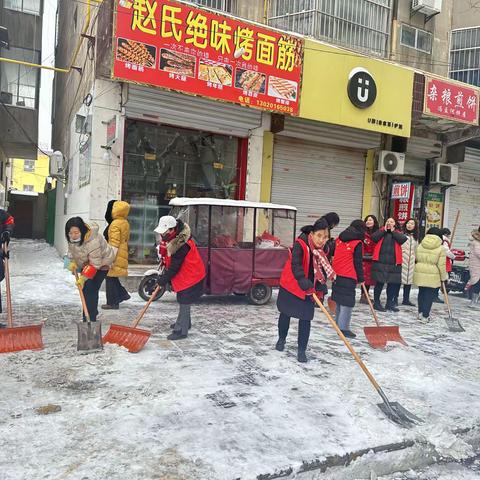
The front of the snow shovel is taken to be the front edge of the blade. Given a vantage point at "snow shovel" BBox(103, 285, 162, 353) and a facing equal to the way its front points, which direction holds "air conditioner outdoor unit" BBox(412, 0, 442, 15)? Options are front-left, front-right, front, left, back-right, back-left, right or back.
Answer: back

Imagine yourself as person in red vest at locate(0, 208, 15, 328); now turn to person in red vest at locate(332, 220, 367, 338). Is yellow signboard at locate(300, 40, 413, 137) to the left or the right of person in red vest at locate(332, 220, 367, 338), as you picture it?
left

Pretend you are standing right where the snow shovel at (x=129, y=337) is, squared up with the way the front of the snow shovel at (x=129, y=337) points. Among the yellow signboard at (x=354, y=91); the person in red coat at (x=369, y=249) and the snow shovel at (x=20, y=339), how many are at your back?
2

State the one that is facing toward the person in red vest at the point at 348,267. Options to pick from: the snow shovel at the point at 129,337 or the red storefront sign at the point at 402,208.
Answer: the red storefront sign

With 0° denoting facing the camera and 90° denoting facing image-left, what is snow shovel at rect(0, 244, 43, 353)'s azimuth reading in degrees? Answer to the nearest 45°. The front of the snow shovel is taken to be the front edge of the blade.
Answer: approximately 0°

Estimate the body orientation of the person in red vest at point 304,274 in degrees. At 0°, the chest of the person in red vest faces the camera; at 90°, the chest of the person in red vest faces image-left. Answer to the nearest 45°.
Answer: approximately 315°
